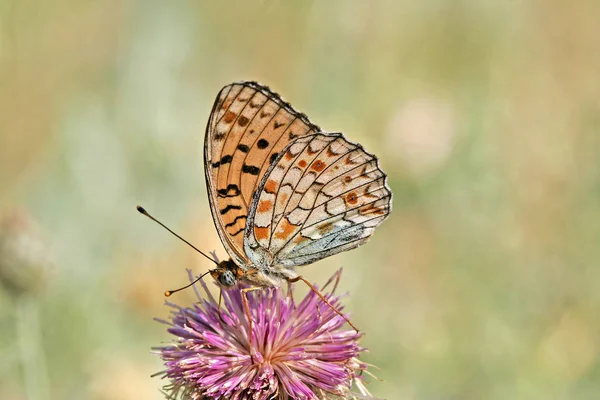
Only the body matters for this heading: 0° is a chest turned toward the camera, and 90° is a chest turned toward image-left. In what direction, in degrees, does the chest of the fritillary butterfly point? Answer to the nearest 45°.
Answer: approximately 90°
